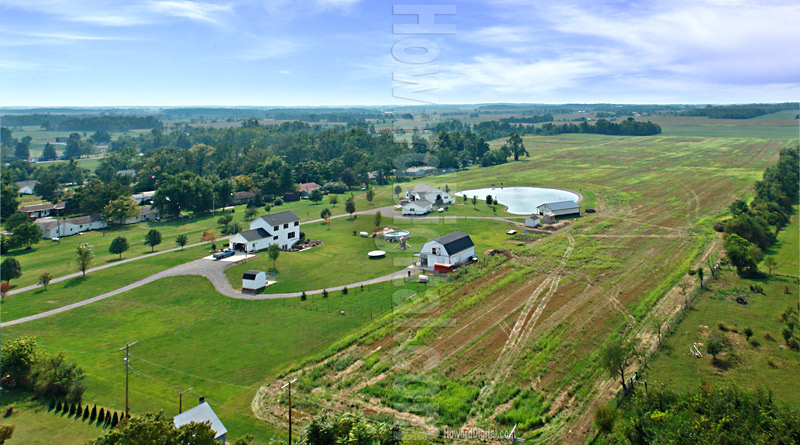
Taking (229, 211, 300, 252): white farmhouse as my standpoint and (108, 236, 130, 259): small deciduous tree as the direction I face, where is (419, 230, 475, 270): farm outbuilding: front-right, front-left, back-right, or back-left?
back-left

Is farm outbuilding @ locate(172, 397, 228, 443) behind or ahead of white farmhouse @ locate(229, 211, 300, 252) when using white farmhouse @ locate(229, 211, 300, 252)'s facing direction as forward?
ahead

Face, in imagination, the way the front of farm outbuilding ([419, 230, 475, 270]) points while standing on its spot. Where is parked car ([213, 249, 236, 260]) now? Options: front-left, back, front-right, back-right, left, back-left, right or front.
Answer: front-right

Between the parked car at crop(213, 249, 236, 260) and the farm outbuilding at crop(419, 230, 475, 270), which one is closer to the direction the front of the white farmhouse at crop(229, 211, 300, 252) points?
the parked car

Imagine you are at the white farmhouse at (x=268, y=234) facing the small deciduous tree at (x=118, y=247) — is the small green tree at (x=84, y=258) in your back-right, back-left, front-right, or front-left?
front-left

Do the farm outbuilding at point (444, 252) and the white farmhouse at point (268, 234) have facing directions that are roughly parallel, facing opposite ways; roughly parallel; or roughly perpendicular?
roughly parallel

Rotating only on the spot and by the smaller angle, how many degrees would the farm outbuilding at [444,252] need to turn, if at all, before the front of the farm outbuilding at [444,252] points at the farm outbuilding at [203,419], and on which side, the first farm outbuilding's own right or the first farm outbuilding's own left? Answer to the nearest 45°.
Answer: approximately 45° to the first farm outbuilding's own left

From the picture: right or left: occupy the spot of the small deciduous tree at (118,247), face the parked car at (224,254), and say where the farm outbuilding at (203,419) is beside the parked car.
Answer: right

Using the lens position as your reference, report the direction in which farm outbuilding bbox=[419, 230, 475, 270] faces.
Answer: facing the viewer and to the left of the viewer

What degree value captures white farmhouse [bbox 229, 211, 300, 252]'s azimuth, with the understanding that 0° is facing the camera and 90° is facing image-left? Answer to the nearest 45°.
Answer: approximately 45°

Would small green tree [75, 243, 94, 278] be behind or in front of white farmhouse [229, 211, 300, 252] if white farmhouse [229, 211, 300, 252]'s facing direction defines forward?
in front

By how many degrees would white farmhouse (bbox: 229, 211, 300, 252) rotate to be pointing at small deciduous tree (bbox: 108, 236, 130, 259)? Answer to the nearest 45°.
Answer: approximately 45° to its right

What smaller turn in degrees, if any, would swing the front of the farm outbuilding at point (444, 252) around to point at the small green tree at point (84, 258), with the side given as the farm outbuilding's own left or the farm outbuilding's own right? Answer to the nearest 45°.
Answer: approximately 45° to the farm outbuilding's own right

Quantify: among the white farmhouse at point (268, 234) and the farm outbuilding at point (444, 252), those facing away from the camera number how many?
0

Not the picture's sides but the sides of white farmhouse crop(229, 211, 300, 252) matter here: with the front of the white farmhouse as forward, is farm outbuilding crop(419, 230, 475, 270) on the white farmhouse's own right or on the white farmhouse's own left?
on the white farmhouse's own left

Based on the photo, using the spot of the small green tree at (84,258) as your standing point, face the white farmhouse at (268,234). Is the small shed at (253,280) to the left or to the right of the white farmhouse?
right
